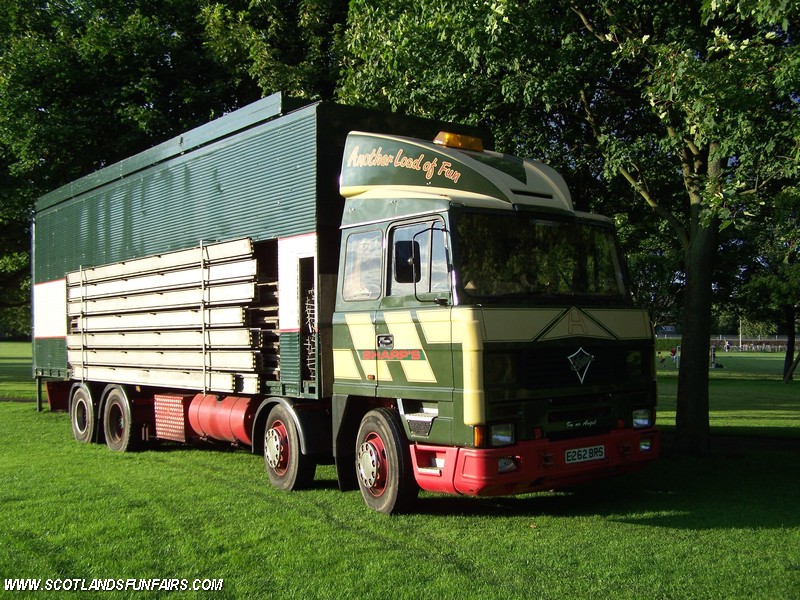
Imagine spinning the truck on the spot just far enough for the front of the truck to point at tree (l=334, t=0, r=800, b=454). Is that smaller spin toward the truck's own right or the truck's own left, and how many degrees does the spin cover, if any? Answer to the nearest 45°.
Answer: approximately 90° to the truck's own left

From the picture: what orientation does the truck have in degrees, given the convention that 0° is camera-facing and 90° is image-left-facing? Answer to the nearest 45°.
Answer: approximately 315°
